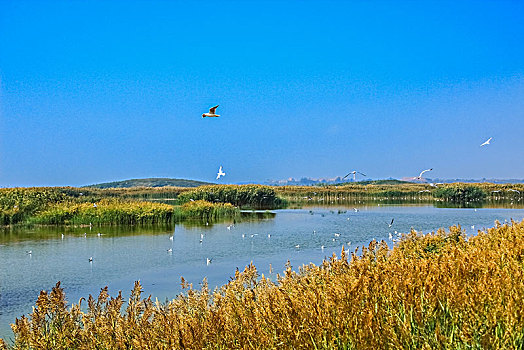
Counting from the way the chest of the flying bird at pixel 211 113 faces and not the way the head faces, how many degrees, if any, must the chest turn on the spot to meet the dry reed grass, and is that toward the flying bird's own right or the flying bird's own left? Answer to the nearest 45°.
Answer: approximately 90° to the flying bird's own left

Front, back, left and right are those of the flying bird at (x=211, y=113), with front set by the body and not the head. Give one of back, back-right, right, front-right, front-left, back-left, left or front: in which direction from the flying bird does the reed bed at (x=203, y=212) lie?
right

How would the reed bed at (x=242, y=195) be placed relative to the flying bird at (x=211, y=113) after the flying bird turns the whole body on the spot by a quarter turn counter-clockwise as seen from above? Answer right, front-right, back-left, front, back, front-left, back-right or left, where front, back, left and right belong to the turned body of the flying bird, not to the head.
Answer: back

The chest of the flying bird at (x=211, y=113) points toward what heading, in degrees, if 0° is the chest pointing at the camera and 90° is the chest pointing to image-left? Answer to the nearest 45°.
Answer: approximately 90°
